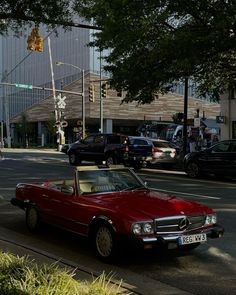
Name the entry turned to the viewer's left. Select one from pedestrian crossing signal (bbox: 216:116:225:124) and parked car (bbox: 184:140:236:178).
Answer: the parked car

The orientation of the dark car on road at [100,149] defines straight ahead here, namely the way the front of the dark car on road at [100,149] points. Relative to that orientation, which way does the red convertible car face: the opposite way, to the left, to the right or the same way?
the opposite way

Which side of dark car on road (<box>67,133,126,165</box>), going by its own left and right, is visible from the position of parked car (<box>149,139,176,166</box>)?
back

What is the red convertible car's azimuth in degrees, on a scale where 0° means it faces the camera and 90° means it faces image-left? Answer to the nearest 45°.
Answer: approximately 315°

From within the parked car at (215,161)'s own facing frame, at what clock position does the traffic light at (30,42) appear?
The traffic light is roughly at 11 o'clock from the parked car.
